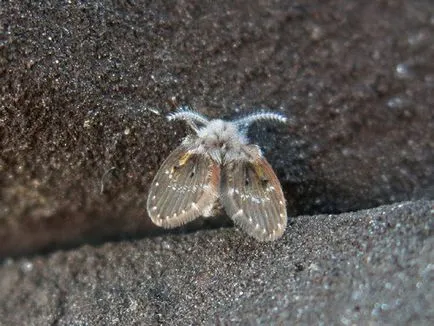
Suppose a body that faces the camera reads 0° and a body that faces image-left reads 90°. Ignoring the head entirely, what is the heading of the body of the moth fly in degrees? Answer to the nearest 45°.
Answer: approximately 180°
